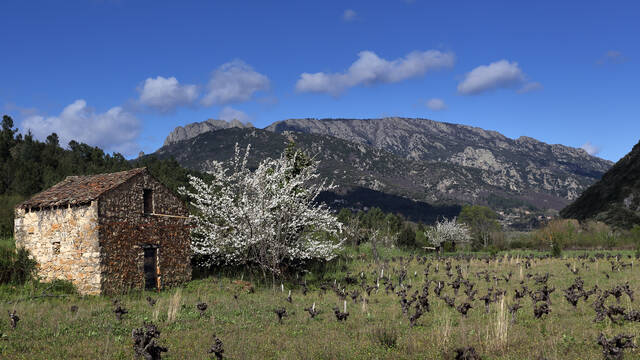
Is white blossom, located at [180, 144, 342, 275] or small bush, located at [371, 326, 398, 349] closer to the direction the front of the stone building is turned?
the small bush

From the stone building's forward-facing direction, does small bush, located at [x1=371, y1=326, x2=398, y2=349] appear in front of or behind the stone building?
in front

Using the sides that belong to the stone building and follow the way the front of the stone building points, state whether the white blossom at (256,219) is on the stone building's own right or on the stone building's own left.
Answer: on the stone building's own left

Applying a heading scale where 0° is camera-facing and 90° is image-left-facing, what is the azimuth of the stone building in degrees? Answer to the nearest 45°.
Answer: approximately 315°
